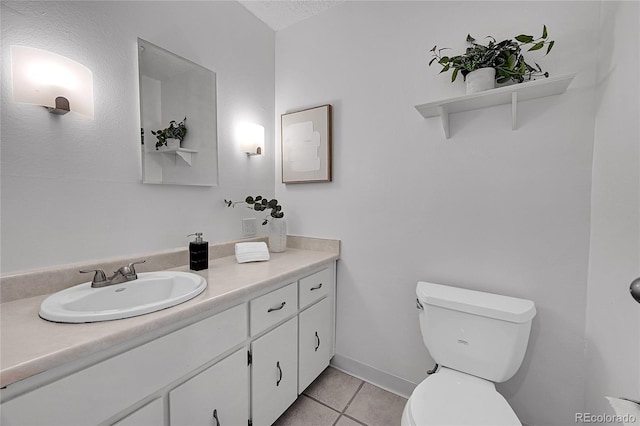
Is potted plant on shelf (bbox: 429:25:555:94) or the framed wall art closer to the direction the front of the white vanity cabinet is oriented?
the potted plant on shelf

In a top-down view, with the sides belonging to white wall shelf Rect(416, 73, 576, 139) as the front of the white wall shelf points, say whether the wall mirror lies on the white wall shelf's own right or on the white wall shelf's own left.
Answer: on the white wall shelf's own right

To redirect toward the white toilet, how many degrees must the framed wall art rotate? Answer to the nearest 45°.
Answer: approximately 90° to its left

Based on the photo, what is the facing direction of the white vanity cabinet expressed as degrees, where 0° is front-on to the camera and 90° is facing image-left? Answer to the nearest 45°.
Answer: approximately 315°

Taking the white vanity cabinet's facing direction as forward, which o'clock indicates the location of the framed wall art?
The framed wall art is roughly at 9 o'clock from the white vanity cabinet.

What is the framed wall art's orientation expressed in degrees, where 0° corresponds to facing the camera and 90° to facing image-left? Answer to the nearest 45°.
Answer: approximately 45°

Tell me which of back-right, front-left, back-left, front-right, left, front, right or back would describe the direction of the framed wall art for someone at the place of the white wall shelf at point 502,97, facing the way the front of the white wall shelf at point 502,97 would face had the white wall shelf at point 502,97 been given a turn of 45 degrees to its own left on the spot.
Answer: back-right
